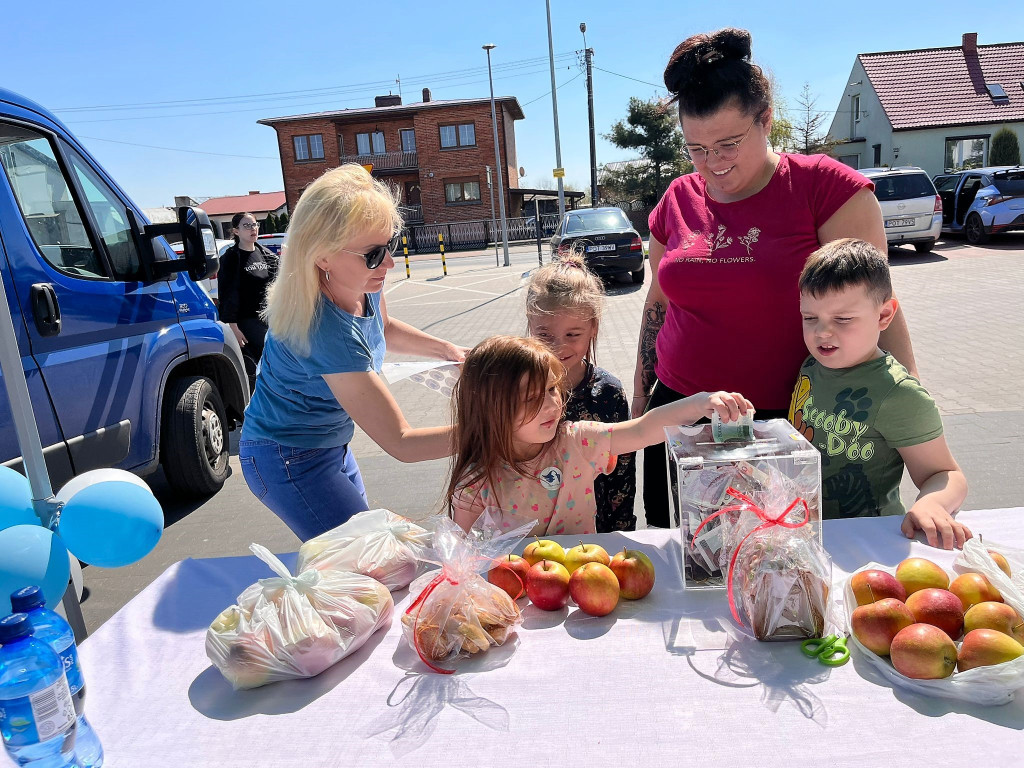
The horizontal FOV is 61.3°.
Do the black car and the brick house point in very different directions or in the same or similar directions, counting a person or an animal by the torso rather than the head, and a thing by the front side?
very different directions

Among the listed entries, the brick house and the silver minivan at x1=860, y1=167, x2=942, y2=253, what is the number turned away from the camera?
1

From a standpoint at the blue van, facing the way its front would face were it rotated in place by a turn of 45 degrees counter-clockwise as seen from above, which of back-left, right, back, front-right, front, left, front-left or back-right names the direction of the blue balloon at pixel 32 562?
back

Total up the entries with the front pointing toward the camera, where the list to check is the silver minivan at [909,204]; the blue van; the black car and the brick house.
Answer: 1

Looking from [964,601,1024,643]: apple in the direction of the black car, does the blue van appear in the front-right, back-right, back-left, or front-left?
front-left

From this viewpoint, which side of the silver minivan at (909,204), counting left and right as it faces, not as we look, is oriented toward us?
back

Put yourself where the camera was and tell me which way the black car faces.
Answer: facing away from the viewer

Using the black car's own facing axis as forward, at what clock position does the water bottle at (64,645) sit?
The water bottle is roughly at 6 o'clock from the black car.

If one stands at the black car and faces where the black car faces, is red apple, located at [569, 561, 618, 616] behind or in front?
behind

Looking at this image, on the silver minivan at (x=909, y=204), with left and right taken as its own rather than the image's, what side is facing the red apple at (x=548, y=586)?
back

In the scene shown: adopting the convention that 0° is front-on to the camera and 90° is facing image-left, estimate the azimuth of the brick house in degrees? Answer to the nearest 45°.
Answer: approximately 0°

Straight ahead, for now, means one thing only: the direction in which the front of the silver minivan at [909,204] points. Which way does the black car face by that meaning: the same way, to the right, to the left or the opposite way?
the same way

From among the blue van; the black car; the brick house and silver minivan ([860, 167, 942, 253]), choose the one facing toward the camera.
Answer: the brick house

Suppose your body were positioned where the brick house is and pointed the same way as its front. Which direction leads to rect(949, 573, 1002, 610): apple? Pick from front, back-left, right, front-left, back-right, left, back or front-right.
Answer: front

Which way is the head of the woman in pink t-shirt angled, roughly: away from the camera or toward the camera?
toward the camera

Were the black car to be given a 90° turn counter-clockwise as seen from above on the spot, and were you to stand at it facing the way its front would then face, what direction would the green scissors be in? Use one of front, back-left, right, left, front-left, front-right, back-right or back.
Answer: left

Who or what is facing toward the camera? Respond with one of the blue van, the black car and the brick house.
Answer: the brick house

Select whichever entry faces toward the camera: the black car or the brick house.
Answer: the brick house

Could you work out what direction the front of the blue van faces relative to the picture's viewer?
facing away from the viewer and to the right of the viewer

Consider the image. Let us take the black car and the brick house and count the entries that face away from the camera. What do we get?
1

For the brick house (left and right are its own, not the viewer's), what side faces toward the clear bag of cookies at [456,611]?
front
